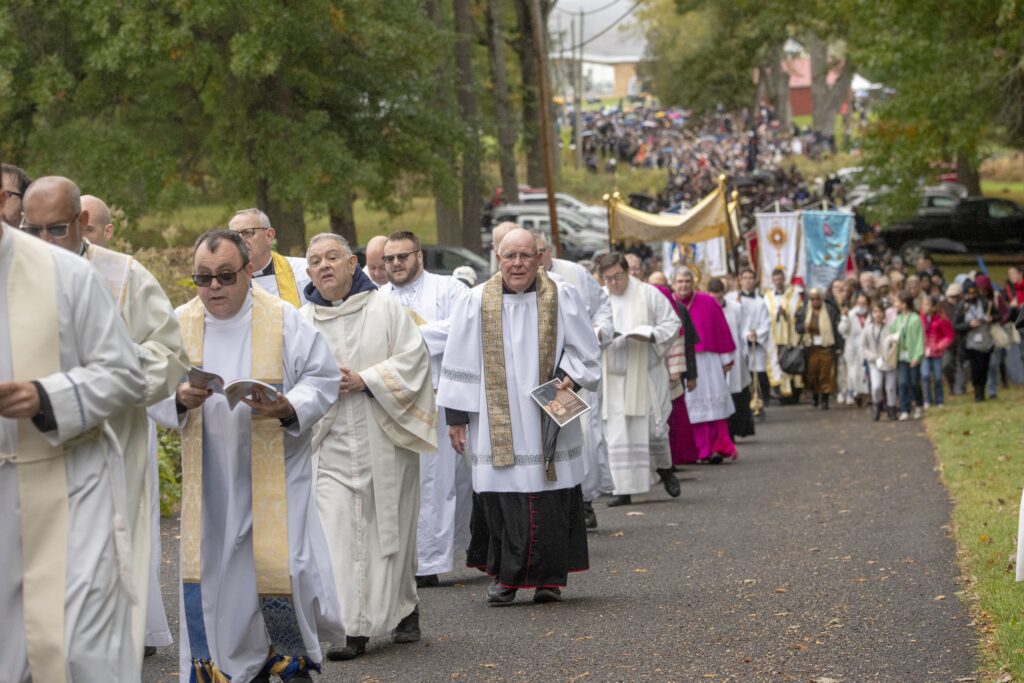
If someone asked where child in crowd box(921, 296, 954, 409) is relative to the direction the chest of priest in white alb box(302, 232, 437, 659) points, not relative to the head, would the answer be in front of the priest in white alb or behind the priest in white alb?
behind

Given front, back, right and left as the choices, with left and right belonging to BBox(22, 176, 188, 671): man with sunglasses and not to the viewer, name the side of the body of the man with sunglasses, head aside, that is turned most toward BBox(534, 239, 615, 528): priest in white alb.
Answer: back
